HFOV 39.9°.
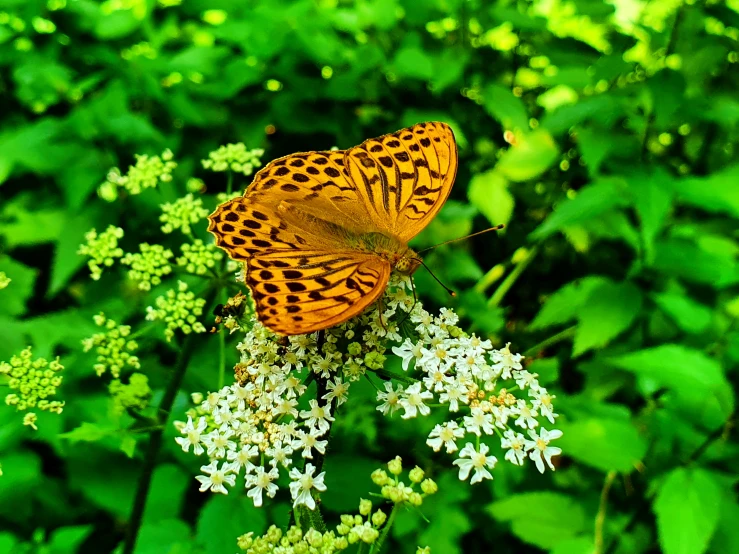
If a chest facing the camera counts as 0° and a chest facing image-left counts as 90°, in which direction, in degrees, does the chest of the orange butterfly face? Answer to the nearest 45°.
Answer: approximately 315°

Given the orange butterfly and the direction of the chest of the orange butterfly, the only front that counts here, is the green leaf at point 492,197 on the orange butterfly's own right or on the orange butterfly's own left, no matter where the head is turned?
on the orange butterfly's own left

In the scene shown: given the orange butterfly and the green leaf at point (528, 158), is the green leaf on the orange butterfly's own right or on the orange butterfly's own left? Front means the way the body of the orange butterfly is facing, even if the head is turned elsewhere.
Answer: on the orange butterfly's own left
